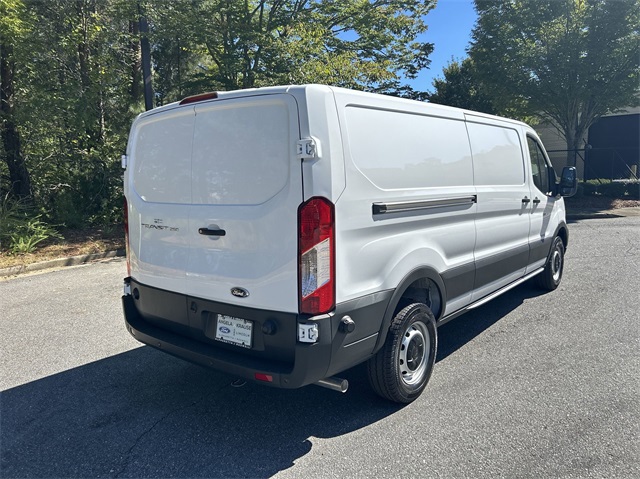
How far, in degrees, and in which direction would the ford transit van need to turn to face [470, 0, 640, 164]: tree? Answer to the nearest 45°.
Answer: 0° — it already faces it

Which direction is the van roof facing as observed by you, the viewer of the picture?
facing away from the viewer and to the right of the viewer

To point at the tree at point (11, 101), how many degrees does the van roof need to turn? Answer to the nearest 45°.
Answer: approximately 90° to its left

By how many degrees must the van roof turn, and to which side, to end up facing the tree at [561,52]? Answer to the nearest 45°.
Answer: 0° — it already faces it

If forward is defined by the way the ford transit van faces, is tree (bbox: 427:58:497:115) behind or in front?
in front

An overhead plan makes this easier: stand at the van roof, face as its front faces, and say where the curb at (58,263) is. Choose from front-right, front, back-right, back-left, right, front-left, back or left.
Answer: left

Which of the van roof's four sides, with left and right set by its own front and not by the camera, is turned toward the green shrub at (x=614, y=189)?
front

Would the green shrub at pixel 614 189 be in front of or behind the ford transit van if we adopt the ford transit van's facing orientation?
in front

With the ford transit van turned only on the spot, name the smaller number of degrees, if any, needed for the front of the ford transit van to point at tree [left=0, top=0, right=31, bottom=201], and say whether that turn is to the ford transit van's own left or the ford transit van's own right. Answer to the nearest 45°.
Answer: approximately 90° to the ford transit van's own left

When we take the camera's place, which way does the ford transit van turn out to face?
facing away from the viewer and to the right of the viewer

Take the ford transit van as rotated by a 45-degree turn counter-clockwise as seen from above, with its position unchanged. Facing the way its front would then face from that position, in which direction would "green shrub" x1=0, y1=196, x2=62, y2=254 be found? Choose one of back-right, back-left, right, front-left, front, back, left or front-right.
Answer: front-left

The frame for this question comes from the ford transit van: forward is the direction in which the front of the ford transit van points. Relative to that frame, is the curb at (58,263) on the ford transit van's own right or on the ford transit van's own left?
on the ford transit van's own left

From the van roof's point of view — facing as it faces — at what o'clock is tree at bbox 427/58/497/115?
The tree is roughly at 11 o'clock from the van roof.

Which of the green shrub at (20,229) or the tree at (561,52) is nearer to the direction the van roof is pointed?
the tree
